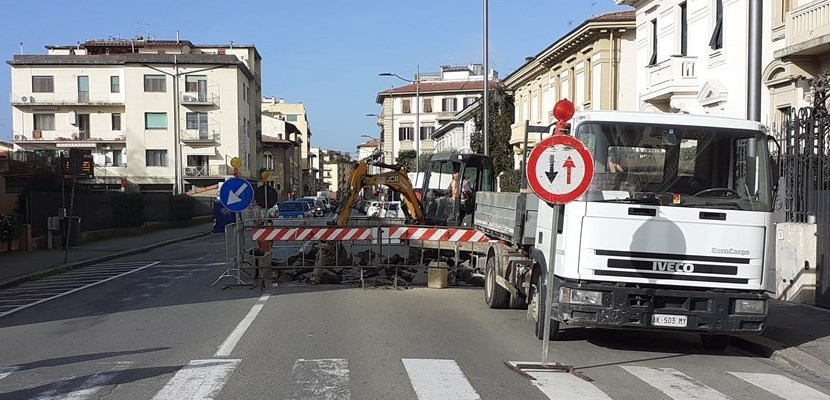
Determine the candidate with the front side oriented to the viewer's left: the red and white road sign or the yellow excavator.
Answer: the yellow excavator

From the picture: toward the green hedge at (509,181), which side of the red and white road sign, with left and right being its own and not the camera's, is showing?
back

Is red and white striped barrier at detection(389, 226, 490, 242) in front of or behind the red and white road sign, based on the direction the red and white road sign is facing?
behind

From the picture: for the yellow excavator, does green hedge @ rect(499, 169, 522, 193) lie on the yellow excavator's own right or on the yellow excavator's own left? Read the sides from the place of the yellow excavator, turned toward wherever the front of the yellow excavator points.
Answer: on the yellow excavator's own right

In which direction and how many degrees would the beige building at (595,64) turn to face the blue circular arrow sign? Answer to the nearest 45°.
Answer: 0° — it already faces it

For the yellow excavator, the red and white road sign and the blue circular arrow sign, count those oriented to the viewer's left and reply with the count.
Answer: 1

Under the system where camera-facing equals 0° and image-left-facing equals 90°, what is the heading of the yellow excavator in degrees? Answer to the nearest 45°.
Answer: approximately 90°

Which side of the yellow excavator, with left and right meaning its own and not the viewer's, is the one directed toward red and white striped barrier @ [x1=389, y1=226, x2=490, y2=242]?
left
